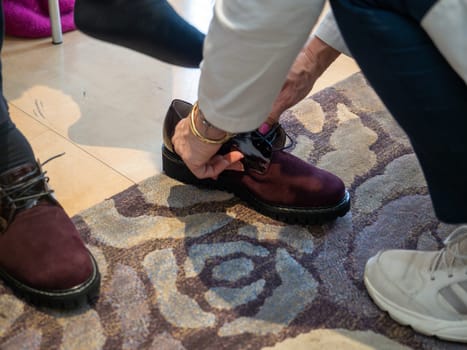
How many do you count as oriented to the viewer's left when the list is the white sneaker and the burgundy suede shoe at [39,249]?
1

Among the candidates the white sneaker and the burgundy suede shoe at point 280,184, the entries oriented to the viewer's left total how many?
1

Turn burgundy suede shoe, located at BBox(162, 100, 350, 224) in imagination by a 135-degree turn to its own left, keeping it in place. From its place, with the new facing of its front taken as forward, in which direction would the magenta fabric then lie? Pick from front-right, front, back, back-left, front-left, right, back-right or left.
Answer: front-left

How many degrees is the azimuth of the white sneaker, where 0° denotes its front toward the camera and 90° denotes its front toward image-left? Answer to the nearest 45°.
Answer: approximately 90°

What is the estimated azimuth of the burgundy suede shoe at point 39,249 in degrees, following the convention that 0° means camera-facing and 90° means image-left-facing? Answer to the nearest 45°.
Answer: approximately 315°
